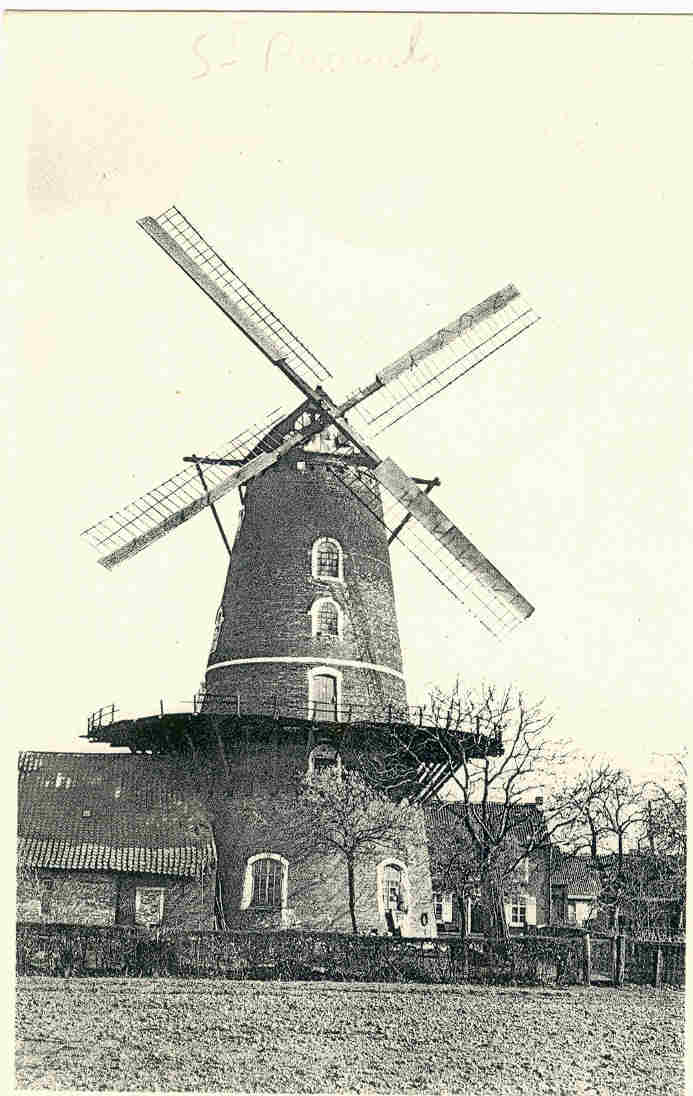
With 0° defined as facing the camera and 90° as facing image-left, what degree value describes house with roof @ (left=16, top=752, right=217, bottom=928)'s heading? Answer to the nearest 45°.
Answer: approximately 0°

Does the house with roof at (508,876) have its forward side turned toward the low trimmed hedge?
yes

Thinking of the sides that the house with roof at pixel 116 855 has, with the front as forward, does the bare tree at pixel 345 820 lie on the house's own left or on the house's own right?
on the house's own left

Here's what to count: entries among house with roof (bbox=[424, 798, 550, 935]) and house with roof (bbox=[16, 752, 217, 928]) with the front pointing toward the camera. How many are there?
2

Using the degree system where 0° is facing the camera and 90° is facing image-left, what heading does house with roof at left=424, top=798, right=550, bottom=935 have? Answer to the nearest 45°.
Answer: approximately 0°

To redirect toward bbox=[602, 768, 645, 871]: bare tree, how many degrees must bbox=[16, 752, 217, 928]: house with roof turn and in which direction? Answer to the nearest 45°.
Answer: approximately 135° to its left
